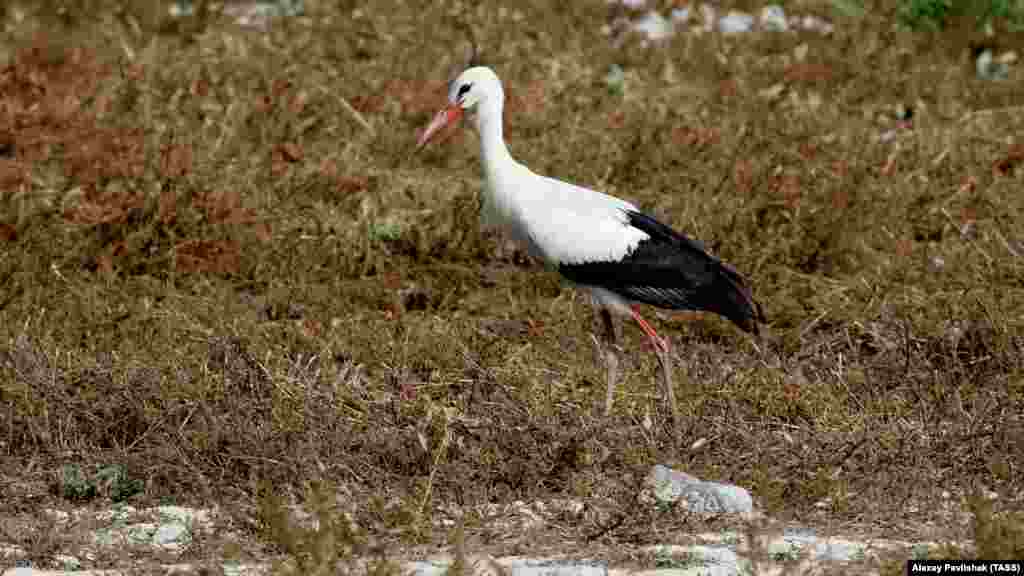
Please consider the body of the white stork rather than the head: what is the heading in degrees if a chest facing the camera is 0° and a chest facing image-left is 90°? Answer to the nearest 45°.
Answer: approximately 90°

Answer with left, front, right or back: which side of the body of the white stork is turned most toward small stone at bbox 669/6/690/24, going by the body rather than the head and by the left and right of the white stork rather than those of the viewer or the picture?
right

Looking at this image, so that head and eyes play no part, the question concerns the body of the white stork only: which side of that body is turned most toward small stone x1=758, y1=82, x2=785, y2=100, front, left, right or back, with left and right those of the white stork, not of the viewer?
right

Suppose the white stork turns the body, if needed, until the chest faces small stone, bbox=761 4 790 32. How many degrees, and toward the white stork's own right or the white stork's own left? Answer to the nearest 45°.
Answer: approximately 90° to the white stork's own right

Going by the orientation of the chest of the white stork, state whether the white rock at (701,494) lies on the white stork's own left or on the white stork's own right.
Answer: on the white stork's own left

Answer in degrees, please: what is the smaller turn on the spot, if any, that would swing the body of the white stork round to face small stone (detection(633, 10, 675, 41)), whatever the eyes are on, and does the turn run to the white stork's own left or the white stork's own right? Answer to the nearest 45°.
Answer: approximately 90° to the white stork's own right

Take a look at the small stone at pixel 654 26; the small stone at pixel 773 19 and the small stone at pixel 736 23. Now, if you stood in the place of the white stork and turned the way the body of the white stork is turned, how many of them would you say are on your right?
3

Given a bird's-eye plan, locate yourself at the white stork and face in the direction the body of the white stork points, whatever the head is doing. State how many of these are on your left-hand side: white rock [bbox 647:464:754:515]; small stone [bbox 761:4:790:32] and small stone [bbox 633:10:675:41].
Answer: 1
